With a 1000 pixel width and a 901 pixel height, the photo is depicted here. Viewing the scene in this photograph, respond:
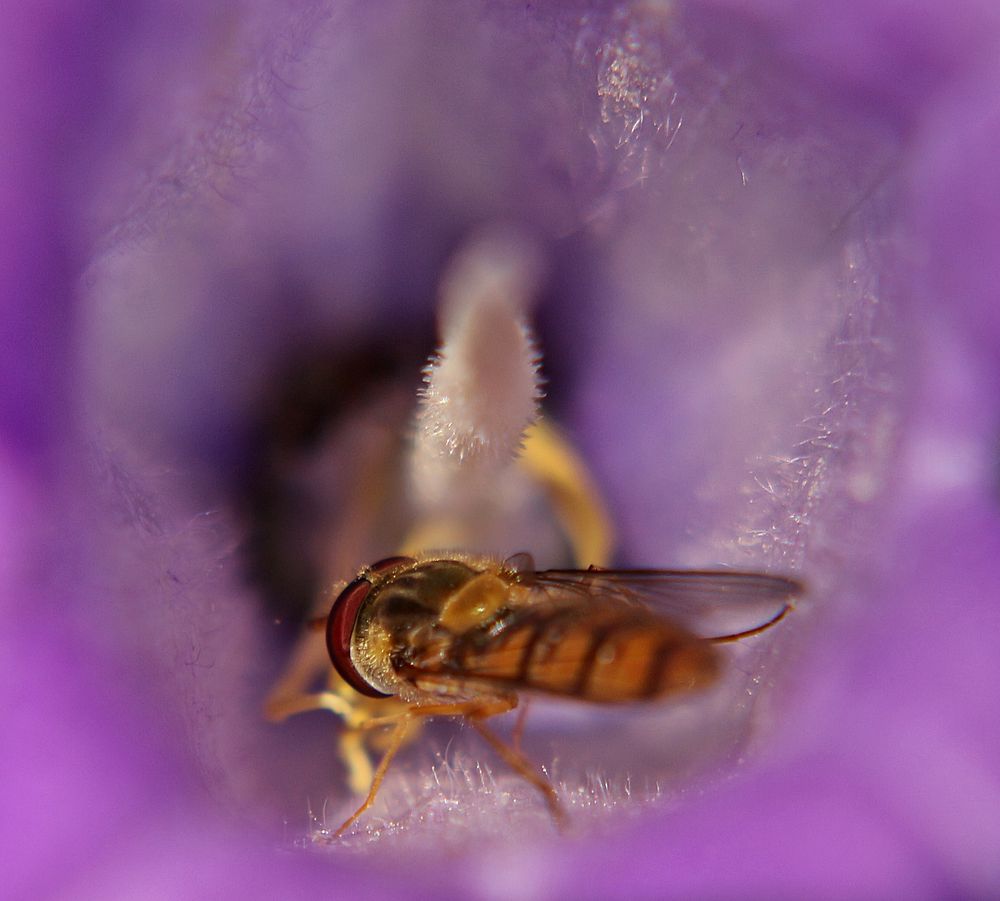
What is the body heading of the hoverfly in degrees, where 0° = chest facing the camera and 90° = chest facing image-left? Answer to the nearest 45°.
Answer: approximately 90°
